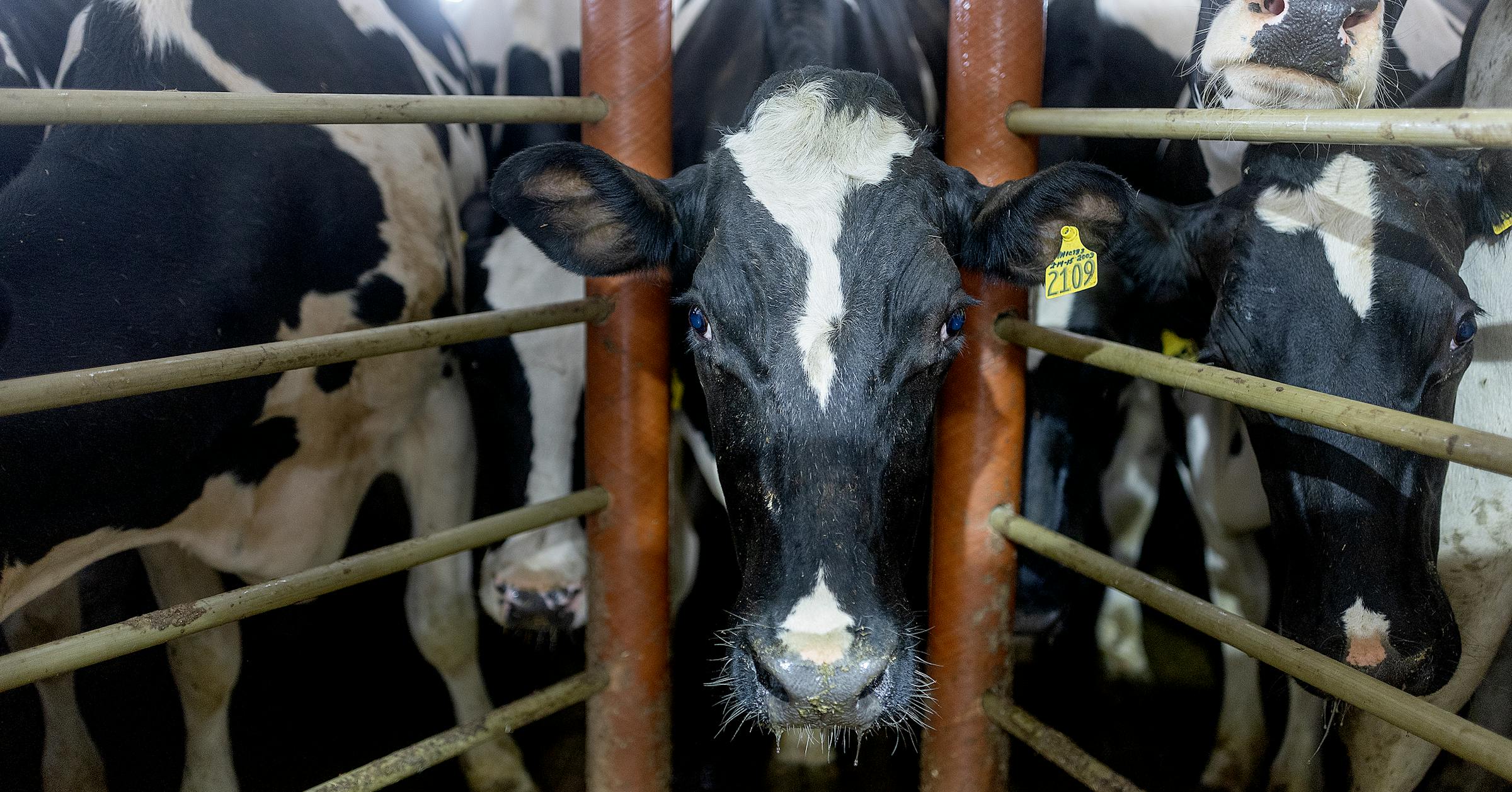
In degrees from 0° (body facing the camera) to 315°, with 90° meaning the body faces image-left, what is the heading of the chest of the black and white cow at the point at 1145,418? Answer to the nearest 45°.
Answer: approximately 315°

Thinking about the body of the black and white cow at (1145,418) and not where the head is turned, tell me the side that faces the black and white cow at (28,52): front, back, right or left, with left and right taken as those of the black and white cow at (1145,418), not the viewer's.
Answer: right

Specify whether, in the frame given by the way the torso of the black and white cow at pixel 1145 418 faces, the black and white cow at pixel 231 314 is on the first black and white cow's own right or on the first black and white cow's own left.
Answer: on the first black and white cow's own right
